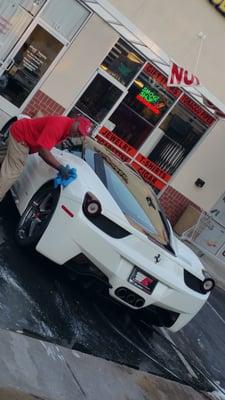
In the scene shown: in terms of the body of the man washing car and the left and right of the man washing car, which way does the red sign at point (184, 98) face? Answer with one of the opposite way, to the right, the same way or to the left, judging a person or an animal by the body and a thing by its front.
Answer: to the right

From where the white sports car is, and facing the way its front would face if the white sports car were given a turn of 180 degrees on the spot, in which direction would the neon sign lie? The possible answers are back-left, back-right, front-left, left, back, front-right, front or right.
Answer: back-left

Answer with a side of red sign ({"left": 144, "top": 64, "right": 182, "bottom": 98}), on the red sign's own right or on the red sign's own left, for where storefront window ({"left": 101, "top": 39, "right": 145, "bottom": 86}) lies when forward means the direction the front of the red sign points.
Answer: on the red sign's own right

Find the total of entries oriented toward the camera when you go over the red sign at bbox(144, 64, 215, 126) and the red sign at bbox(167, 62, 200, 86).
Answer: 2

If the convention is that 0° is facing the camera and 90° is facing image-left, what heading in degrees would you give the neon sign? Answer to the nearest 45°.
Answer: approximately 0°

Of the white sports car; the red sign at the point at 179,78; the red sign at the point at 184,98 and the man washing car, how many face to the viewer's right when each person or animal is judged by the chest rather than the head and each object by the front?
1

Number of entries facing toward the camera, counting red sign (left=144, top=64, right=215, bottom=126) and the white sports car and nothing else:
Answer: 1

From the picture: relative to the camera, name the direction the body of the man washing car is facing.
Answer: to the viewer's right

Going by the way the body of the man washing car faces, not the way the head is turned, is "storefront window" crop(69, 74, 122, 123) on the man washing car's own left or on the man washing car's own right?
on the man washing car's own left

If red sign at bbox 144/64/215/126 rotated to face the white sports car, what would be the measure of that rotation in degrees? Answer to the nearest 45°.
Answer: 0° — it already faces it

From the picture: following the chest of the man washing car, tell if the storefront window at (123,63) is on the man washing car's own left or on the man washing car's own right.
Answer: on the man washing car's own left

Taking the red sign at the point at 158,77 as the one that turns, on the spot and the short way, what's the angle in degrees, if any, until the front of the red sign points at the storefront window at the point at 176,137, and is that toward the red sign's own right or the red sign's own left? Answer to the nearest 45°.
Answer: approximately 135° to the red sign's own left
